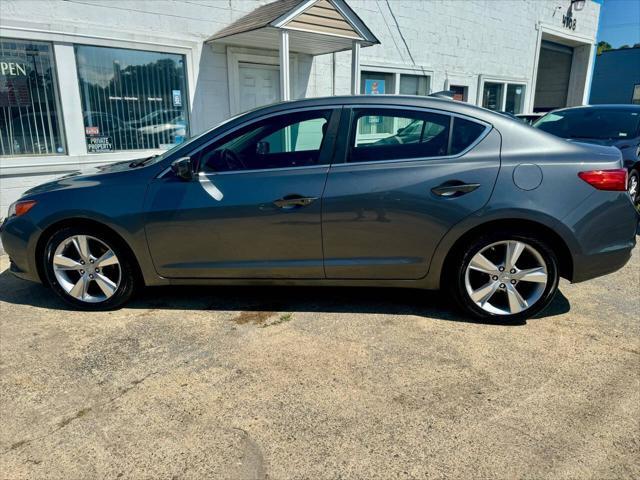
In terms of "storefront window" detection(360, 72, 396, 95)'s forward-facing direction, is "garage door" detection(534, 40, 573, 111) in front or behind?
behind

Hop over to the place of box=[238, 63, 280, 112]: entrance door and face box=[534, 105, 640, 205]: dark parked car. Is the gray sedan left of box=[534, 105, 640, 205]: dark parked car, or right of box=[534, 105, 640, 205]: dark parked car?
right

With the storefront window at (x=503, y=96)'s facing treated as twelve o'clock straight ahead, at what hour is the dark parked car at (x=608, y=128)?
The dark parked car is roughly at 10 o'clock from the storefront window.

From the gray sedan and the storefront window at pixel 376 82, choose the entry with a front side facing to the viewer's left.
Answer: the gray sedan

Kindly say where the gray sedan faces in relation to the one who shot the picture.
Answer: facing to the left of the viewer

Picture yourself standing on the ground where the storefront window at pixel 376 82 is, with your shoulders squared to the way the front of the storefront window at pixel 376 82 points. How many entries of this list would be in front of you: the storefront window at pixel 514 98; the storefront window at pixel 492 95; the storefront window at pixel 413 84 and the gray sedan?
1

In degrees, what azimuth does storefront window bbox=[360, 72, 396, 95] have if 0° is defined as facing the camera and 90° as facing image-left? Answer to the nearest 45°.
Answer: approximately 0°

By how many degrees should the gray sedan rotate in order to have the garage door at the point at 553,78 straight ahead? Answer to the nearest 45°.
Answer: approximately 135° to its right

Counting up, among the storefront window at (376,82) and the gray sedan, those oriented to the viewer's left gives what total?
1
